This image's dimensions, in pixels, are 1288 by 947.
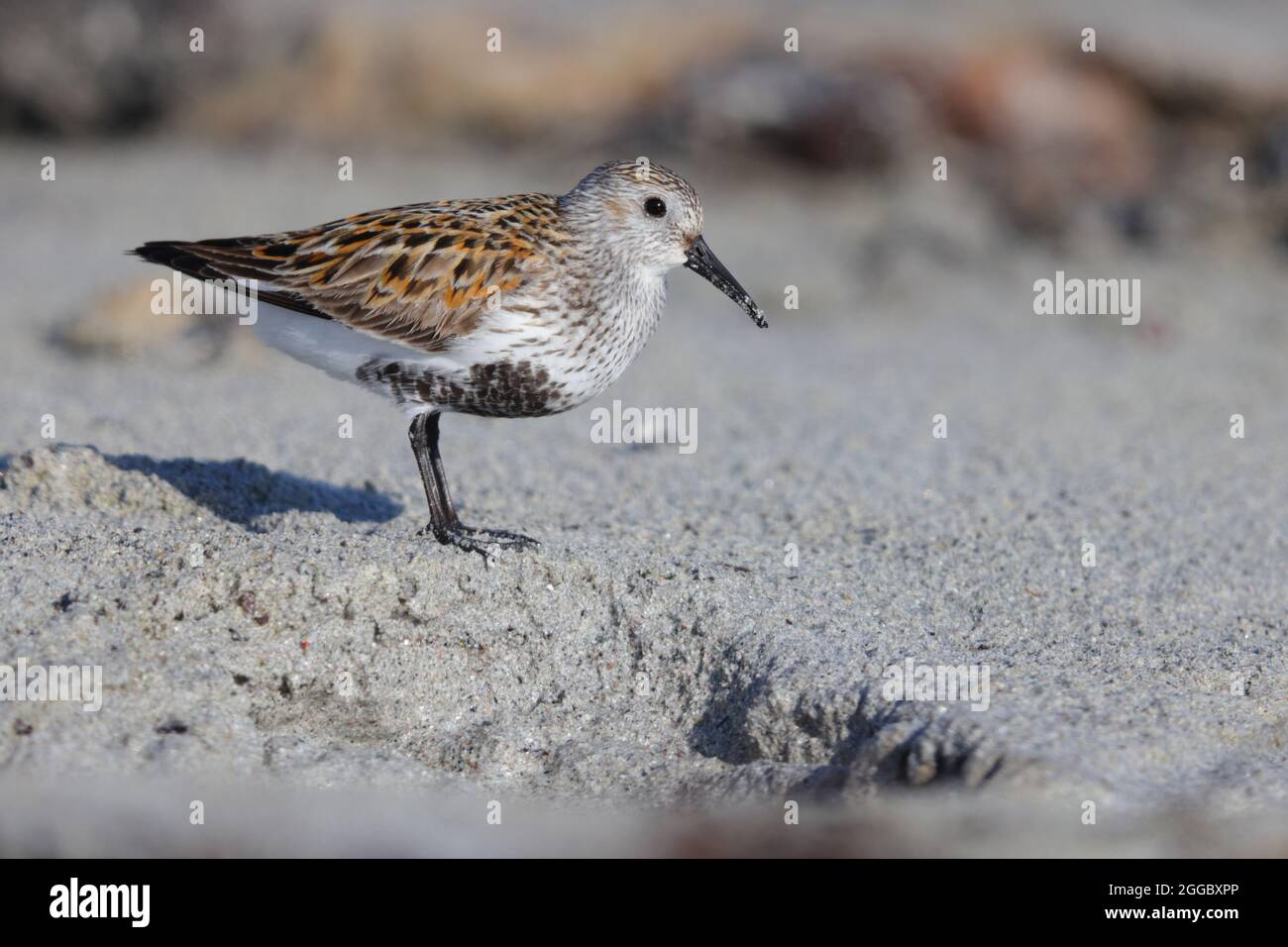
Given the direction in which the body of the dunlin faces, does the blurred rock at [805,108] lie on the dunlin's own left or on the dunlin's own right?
on the dunlin's own left

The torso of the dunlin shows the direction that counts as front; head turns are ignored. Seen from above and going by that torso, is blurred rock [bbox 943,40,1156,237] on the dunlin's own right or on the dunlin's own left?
on the dunlin's own left

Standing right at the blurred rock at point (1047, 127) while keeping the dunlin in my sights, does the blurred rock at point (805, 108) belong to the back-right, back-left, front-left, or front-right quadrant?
front-right

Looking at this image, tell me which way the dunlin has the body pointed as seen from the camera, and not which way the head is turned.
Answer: to the viewer's right

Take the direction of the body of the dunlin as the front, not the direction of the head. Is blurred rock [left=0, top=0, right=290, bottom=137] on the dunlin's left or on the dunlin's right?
on the dunlin's left

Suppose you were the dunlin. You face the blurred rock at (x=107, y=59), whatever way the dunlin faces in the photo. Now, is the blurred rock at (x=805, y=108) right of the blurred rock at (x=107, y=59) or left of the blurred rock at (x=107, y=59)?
right
